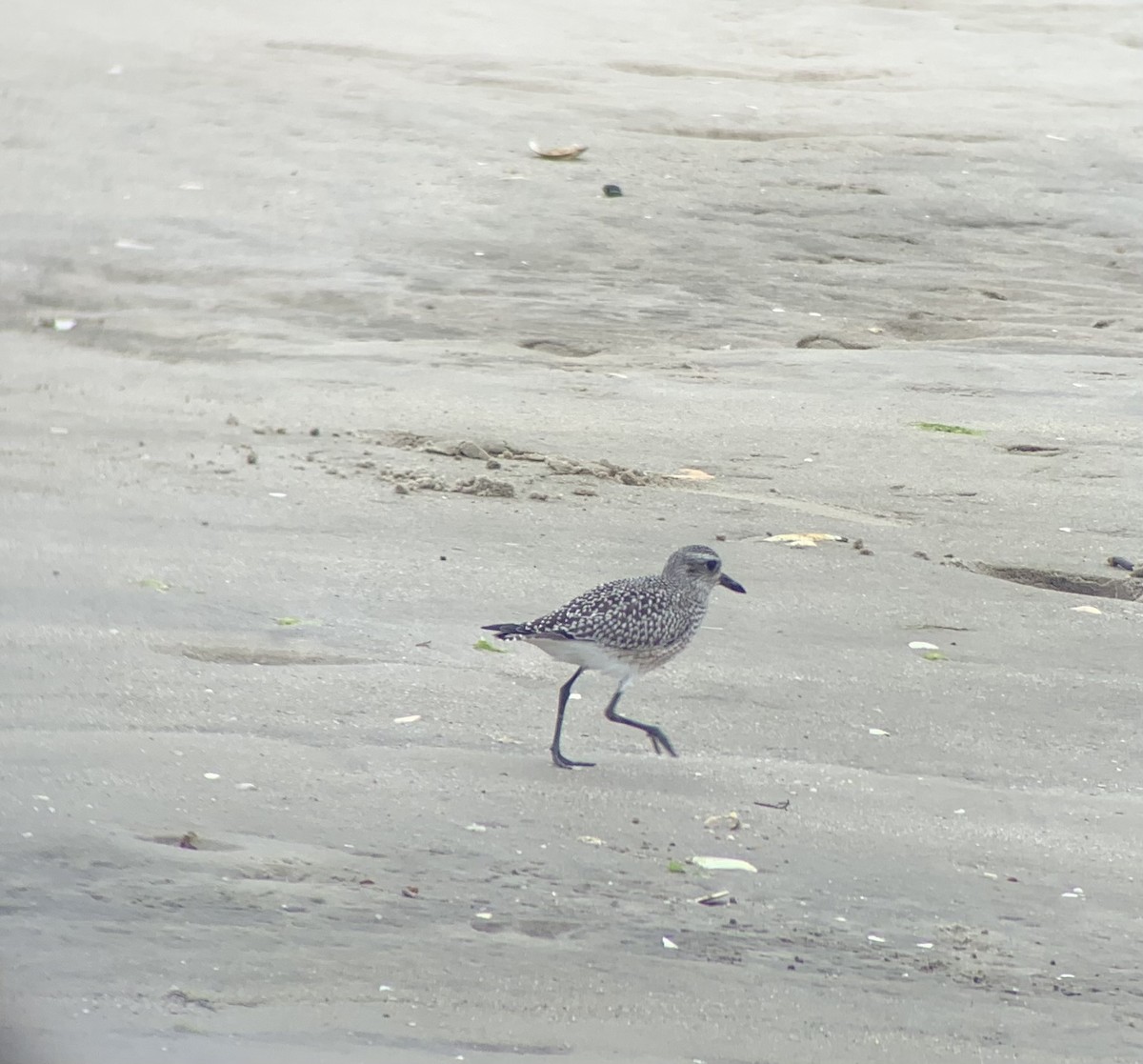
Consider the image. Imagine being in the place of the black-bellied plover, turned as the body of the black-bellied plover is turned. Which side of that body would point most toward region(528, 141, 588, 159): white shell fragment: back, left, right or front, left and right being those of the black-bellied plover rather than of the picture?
left

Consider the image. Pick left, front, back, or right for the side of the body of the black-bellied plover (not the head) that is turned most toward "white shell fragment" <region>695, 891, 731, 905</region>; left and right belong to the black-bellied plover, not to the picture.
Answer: right

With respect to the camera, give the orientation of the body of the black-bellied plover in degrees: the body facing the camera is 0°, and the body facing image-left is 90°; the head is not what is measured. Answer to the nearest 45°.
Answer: approximately 270°

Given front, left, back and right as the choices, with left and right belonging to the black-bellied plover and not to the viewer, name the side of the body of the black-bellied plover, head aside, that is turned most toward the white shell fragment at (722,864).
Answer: right

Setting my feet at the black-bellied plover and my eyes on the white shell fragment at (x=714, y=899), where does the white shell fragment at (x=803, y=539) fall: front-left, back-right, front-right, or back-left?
back-left

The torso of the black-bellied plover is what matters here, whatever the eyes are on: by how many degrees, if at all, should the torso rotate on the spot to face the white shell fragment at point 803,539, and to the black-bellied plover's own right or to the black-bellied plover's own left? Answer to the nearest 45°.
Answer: approximately 90° to the black-bellied plover's own left
